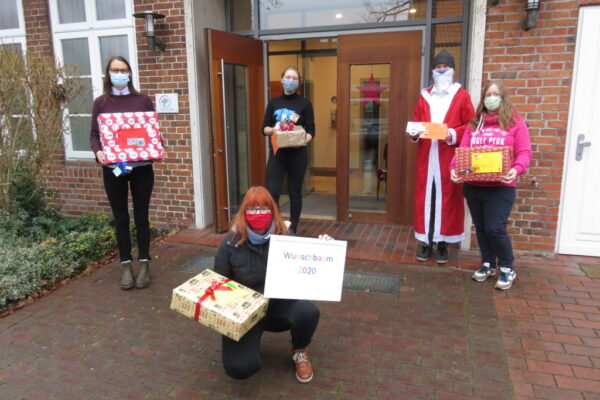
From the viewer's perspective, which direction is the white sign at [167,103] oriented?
toward the camera

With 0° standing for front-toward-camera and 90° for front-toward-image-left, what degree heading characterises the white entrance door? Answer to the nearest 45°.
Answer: approximately 0°

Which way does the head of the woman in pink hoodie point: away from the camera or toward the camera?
toward the camera

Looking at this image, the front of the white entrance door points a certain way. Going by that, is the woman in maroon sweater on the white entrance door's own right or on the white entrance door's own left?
on the white entrance door's own right

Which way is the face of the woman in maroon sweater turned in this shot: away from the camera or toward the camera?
toward the camera

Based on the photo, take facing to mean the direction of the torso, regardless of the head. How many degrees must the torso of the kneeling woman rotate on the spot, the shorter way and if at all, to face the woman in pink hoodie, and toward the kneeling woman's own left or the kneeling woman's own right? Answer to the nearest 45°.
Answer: approximately 135° to the kneeling woman's own left

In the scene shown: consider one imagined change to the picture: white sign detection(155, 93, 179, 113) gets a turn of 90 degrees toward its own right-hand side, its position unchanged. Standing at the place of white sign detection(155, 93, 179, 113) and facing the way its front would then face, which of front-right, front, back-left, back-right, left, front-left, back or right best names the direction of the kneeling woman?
left

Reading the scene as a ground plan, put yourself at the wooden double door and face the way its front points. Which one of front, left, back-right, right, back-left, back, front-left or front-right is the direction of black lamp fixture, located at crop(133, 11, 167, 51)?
right

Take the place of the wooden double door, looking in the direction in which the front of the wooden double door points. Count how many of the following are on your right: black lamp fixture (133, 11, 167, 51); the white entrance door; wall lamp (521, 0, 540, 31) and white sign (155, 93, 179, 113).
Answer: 2

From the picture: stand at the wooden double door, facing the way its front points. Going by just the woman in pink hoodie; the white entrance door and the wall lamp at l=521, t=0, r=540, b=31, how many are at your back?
0

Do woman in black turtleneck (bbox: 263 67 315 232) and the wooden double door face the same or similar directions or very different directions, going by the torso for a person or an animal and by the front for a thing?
same or similar directions

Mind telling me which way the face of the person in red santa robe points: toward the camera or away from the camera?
toward the camera

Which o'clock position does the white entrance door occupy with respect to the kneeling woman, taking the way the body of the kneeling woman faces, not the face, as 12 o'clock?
The white entrance door is roughly at 8 o'clock from the kneeling woman.

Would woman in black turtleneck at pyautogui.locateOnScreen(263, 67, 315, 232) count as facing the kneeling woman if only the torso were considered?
yes

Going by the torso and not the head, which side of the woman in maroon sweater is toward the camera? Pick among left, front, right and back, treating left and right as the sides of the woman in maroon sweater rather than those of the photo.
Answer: front

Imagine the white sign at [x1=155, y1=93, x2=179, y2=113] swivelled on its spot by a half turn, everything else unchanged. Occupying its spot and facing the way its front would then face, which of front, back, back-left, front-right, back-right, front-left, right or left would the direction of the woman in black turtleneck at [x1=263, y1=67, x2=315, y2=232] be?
back-right

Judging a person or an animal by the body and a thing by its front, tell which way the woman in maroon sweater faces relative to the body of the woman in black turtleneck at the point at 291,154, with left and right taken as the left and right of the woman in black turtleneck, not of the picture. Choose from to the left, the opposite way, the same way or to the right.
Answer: the same way

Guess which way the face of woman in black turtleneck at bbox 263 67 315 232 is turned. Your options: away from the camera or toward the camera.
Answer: toward the camera

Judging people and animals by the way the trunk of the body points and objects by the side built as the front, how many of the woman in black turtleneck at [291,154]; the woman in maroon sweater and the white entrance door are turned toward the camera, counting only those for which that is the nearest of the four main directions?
3

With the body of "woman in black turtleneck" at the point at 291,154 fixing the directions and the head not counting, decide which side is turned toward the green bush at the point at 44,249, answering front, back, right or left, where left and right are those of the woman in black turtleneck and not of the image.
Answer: right

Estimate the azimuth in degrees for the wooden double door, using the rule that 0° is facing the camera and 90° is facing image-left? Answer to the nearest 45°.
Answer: approximately 0°
